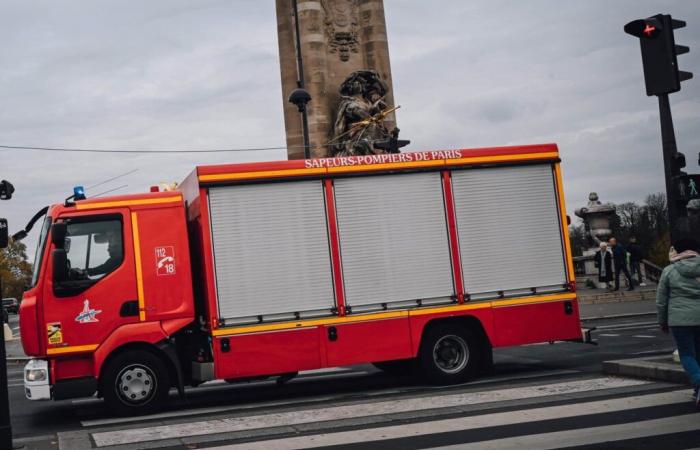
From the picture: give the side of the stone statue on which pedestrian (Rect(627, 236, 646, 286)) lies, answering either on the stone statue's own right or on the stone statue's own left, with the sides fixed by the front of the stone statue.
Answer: on the stone statue's own left

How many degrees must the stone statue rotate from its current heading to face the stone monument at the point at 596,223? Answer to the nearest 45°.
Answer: approximately 90° to its left

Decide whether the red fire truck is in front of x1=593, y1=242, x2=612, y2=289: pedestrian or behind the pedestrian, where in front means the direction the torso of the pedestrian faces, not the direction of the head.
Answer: in front

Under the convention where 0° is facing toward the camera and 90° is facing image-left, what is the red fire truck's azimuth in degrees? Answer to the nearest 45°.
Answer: approximately 90°

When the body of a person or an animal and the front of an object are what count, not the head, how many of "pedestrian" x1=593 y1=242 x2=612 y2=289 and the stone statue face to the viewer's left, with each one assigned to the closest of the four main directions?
0

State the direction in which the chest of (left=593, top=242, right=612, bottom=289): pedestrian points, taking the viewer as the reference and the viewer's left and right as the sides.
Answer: facing the viewer

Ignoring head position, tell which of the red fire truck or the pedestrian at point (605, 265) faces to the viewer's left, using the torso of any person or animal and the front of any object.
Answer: the red fire truck

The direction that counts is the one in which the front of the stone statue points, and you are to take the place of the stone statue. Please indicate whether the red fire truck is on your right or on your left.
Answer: on your right

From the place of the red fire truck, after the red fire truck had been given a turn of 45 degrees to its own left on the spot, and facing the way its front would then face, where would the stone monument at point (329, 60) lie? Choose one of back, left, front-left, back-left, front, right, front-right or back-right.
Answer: back-right

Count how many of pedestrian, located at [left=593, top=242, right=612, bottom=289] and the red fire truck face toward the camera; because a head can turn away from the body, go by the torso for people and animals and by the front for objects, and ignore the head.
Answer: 1

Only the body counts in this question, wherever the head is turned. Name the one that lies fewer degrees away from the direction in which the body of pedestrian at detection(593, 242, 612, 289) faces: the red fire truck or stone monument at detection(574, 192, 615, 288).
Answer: the red fire truck

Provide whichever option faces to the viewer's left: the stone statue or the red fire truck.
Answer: the red fire truck

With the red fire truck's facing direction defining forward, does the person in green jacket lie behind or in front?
behind

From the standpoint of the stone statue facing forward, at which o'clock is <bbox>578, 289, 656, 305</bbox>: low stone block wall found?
The low stone block wall is roughly at 10 o'clock from the stone statue.

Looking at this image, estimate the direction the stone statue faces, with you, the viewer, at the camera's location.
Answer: facing the viewer and to the right of the viewer

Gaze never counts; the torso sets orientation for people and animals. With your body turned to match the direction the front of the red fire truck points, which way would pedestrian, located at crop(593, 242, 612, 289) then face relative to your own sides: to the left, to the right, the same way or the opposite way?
to the left

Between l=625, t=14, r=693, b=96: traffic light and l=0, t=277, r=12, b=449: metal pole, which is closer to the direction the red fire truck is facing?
the metal pole

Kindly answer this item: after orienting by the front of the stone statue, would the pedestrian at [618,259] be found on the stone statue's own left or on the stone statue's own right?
on the stone statue's own left
